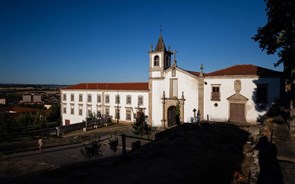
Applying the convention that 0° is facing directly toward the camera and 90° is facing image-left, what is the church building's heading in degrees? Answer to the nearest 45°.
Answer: approximately 0°
